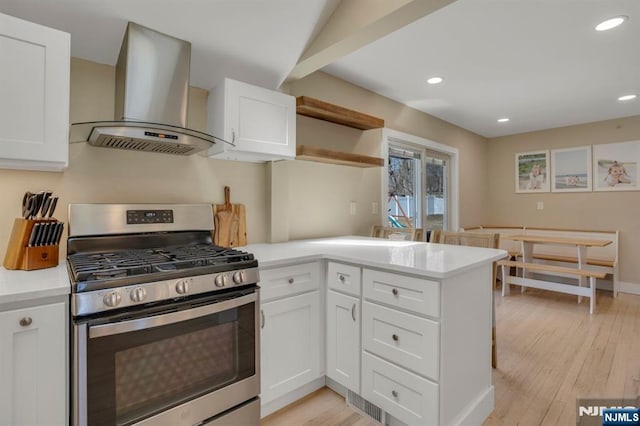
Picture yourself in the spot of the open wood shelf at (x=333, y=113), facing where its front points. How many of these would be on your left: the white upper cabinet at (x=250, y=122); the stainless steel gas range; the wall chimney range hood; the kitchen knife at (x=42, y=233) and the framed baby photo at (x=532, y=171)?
1

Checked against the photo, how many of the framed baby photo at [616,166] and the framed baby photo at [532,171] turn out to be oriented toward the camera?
2

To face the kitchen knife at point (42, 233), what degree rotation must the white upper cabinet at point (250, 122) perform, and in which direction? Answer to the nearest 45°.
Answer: approximately 90° to its right

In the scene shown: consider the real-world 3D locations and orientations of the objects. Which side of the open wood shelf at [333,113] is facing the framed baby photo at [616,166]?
left

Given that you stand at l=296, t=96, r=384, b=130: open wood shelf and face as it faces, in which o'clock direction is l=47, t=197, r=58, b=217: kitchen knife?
The kitchen knife is roughly at 3 o'clock from the open wood shelf.

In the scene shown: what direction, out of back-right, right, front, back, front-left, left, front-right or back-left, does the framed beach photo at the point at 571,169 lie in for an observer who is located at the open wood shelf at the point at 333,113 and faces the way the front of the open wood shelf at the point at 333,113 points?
left

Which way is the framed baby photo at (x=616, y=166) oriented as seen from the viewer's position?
toward the camera

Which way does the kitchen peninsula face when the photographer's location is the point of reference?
facing the viewer and to the left of the viewer

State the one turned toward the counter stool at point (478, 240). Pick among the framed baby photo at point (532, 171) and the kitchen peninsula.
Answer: the framed baby photo

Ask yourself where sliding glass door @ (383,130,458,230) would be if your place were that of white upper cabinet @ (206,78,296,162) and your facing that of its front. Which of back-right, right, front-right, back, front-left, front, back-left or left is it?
left

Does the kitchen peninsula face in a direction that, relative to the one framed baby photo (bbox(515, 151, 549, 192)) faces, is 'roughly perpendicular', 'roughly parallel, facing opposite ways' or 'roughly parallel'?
roughly parallel

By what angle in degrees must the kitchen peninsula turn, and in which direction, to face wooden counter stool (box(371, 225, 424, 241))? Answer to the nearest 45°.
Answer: approximately 180°

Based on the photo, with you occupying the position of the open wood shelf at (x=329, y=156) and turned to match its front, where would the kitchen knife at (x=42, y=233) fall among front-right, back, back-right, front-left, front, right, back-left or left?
right

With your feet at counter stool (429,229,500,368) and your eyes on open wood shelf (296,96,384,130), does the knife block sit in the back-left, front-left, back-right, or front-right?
front-left

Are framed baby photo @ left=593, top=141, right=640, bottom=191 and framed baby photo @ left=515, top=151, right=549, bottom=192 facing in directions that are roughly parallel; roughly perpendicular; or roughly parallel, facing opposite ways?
roughly parallel
